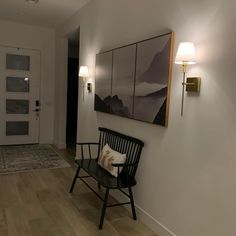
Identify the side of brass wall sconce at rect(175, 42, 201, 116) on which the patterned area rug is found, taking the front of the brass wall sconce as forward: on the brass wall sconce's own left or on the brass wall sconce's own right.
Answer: on the brass wall sconce's own right

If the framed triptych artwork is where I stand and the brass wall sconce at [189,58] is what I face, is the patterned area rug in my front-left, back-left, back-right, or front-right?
back-right

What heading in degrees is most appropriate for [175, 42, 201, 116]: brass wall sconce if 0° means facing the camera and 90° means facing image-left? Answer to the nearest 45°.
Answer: approximately 45°

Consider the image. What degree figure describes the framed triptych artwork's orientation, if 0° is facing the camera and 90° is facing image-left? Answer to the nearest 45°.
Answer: approximately 45°

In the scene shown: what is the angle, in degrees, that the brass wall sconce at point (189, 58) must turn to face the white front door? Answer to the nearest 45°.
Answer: approximately 90° to its right

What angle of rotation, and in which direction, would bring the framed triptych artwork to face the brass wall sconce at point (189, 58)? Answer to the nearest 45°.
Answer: approximately 90° to its left

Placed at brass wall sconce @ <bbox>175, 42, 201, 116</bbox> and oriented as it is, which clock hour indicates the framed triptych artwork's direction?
The framed triptych artwork is roughly at 3 o'clock from the brass wall sconce.
